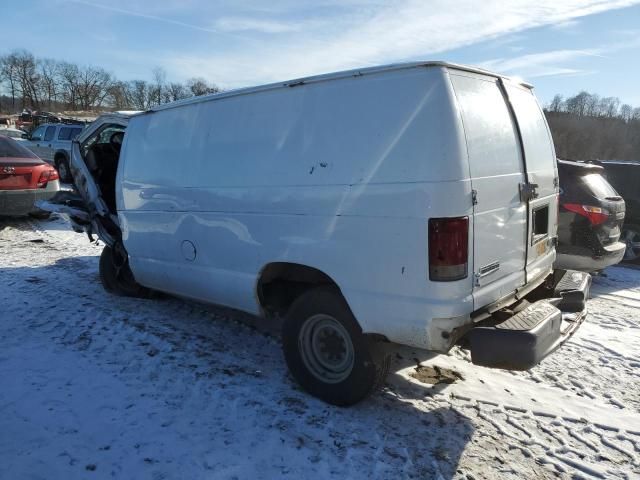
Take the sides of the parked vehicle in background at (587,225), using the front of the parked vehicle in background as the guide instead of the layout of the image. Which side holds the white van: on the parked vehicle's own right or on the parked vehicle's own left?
on the parked vehicle's own left

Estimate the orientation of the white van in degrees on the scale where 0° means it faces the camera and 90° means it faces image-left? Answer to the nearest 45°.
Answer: approximately 135°

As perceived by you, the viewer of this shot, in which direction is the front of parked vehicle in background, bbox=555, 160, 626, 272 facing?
facing away from the viewer and to the left of the viewer

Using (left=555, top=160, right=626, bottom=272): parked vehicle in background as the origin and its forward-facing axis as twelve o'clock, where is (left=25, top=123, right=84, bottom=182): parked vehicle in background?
(left=25, top=123, right=84, bottom=182): parked vehicle in background is roughly at 11 o'clock from (left=555, top=160, right=626, bottom=272): parked vehicle in background.

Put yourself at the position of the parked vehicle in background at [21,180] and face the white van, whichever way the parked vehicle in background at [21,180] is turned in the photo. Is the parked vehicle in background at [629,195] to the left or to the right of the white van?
left

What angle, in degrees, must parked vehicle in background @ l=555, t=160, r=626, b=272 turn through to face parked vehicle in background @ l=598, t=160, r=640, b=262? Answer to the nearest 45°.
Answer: approximately 45° to its right

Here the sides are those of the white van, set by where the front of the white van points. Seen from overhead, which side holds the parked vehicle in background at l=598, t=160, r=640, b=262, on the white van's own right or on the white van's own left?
on the white van's own right

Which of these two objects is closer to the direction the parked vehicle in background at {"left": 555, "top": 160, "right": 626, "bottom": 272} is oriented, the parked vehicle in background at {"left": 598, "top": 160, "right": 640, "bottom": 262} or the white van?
the parked vehicle in background

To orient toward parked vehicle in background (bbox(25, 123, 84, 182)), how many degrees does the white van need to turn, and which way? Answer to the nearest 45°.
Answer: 0° — it already faces it

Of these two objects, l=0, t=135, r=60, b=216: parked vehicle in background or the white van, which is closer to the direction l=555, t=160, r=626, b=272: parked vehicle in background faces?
the parked vehicle in background
